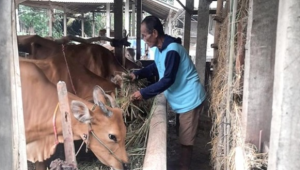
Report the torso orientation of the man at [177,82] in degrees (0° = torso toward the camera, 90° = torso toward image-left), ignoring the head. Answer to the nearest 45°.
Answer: approximately 90°

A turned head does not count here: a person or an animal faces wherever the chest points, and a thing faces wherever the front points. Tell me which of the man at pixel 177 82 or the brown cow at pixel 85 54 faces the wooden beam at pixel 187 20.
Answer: the brown cow

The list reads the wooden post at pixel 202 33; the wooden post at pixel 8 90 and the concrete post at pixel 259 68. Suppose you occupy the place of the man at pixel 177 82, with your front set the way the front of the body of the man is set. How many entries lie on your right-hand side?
1

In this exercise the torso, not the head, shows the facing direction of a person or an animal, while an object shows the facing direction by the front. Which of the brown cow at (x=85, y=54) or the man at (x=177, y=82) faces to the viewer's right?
the brown cow

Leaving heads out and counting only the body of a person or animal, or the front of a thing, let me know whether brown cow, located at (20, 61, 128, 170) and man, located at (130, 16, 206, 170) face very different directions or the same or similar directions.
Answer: very different directions

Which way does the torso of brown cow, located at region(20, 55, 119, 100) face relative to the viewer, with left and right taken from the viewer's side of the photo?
facing to the right of the viewer

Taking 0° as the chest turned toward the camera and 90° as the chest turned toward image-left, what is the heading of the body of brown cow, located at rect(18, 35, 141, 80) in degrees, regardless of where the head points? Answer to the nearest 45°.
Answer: approximately 270°

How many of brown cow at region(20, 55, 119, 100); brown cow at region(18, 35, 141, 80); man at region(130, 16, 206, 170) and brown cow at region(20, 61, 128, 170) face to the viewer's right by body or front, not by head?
3

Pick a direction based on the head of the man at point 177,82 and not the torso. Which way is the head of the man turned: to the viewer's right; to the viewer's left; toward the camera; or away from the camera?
to the viewer's left

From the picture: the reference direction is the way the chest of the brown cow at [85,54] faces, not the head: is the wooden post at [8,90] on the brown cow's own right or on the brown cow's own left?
on the brown cow's own right

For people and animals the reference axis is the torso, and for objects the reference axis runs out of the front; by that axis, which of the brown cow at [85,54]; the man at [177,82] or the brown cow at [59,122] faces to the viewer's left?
the man

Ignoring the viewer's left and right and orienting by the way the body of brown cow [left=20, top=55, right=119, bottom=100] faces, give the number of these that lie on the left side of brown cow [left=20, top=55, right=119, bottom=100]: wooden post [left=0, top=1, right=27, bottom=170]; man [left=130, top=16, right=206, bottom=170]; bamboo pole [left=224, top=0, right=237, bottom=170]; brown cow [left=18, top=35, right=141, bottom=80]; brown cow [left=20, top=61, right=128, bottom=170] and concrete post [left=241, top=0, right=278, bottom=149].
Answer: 1

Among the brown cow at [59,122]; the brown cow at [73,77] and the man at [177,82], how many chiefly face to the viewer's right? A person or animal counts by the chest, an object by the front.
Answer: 2

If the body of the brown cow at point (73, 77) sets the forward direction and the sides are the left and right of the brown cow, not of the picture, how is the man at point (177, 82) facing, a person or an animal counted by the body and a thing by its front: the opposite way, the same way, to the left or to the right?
the opposite way

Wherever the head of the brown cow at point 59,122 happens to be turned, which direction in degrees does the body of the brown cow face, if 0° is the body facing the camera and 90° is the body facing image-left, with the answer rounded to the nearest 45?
approximately 270°
